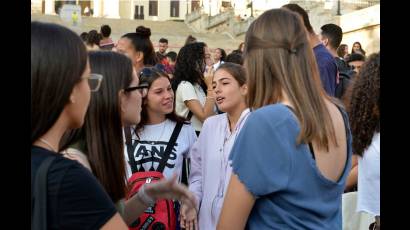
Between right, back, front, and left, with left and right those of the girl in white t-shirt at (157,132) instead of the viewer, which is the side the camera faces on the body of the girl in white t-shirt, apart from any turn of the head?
front

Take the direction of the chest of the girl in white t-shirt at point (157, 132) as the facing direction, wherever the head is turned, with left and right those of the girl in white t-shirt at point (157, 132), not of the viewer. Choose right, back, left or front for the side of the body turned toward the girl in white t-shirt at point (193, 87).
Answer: back

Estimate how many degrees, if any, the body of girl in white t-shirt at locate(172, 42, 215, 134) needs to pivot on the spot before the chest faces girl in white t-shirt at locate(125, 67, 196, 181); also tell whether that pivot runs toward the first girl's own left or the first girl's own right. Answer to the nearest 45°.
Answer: approximately 90° to the first girl's own right
